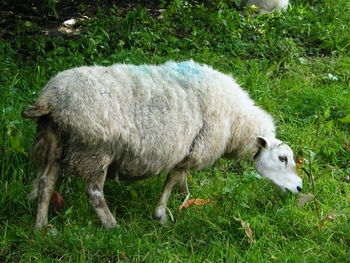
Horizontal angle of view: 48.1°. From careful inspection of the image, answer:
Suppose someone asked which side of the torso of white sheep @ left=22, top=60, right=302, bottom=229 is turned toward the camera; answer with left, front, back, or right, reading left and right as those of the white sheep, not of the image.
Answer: right

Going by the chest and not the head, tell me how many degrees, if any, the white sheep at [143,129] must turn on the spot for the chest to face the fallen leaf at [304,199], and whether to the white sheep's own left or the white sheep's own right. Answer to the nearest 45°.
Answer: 0° — it already faces it

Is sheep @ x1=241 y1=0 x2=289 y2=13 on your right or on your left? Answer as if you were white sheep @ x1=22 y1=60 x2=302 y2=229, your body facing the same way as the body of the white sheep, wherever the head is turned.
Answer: on your left

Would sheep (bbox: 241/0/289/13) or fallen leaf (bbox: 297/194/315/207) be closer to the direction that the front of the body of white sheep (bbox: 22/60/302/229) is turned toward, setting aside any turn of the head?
the fallen leaf

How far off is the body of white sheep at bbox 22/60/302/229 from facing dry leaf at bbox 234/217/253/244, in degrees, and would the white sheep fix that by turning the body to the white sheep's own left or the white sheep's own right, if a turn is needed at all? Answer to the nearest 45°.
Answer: approximately 45° to the white sheep's own right
